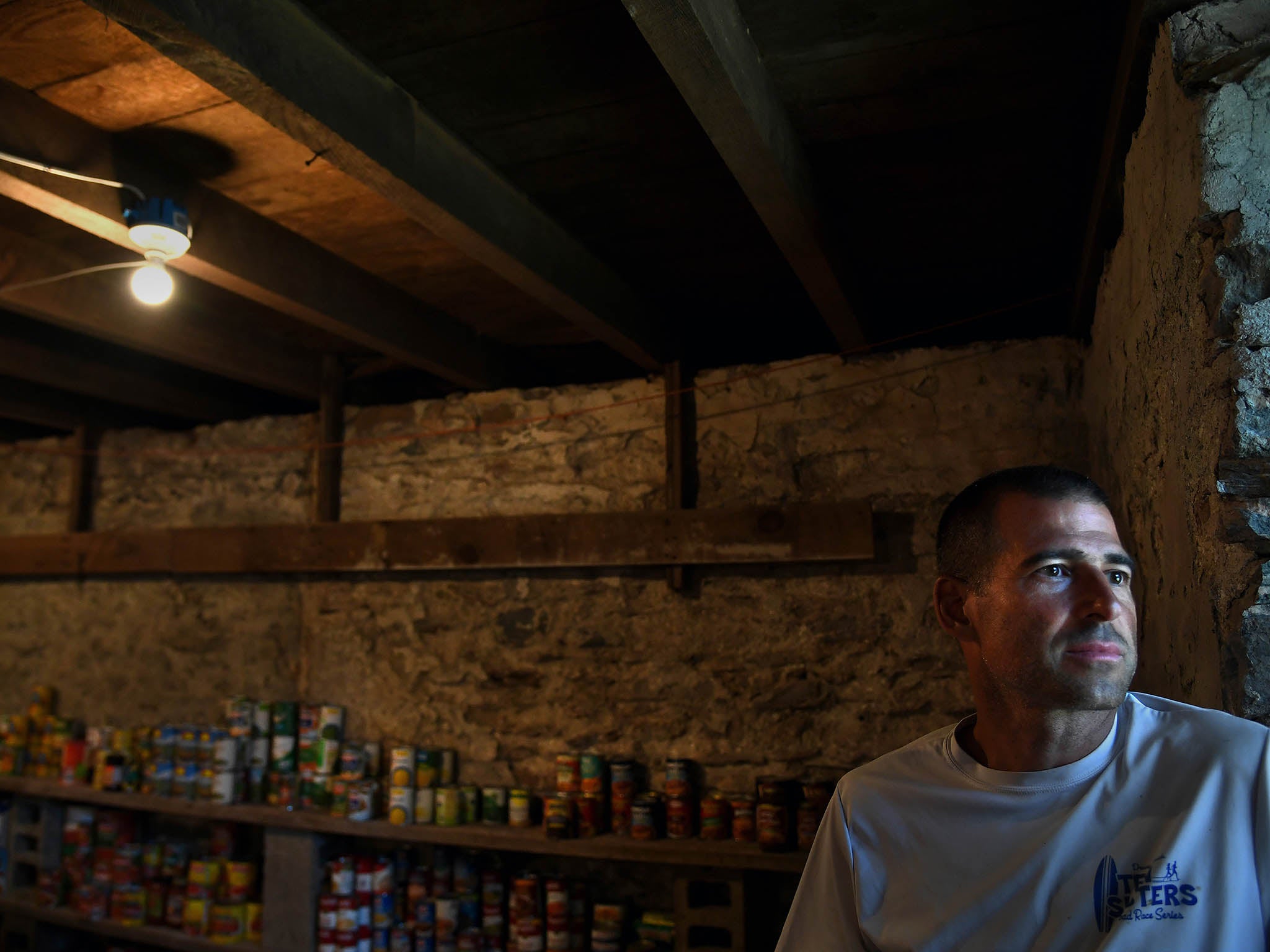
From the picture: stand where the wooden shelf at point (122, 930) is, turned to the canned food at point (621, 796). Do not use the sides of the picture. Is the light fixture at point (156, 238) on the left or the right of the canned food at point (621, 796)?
right

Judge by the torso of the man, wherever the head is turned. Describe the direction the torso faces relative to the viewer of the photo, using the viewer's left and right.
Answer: facing the viewer

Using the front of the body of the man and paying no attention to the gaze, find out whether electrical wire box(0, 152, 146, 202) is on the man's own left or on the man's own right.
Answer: on the man's own right

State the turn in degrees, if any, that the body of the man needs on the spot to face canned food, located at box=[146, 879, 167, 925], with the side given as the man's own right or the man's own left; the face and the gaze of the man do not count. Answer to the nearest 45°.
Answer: approximately 135° to the man's own right

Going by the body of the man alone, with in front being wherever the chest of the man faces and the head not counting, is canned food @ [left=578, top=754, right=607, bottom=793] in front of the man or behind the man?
behind

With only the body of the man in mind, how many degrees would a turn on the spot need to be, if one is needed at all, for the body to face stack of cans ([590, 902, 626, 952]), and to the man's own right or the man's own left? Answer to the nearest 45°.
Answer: approximately 135° to the man's own right

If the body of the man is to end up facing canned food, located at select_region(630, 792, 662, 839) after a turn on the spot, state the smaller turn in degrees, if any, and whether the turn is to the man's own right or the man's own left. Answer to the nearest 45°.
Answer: approximately 135° to the man's own right

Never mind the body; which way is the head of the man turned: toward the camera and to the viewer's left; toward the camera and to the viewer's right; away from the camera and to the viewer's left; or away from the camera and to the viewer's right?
toward the camera and to the viewer's right
